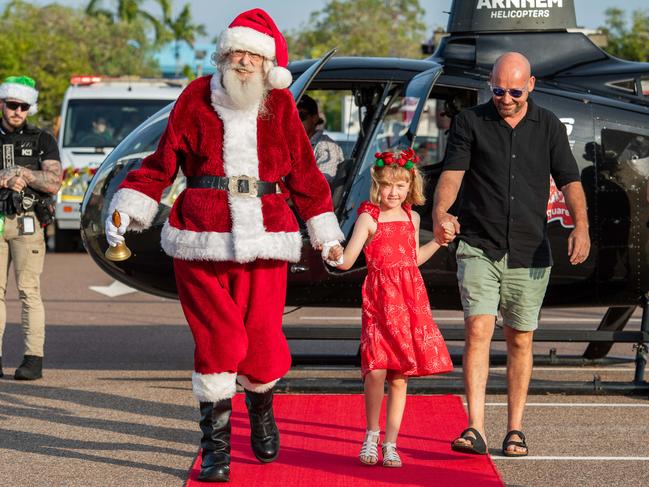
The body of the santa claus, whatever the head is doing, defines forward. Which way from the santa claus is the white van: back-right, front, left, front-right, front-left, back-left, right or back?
back

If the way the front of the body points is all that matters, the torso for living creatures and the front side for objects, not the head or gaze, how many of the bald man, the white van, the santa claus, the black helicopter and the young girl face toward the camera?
4

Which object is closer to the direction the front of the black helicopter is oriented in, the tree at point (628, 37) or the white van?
the white van

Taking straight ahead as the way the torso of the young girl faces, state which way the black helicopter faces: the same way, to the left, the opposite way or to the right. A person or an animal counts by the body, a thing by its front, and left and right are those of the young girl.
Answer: to the right

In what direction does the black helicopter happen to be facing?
to the viewer's left

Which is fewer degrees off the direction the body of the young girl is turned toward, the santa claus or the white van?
the santa claus

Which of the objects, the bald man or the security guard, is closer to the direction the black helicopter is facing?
the security guard

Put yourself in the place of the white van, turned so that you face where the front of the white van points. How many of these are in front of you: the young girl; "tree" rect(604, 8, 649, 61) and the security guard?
2

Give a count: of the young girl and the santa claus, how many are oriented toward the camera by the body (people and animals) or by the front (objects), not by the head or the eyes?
2

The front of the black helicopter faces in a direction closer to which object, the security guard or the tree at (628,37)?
the security guard

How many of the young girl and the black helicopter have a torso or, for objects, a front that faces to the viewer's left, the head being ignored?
1
